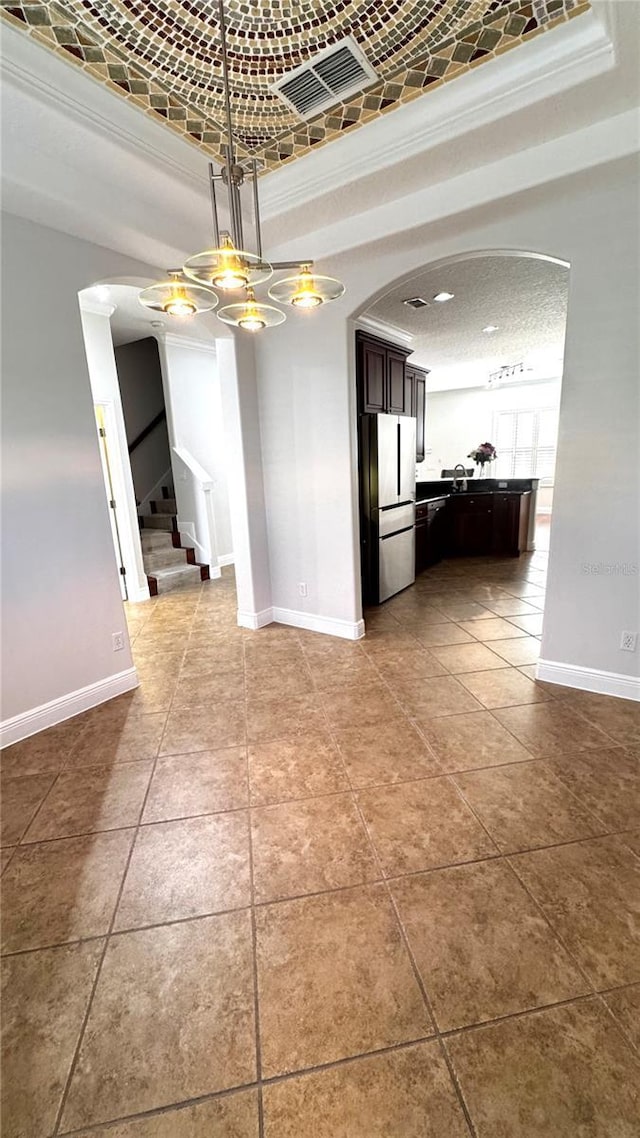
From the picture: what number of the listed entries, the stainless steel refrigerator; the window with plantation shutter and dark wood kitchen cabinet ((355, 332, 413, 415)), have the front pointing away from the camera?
0

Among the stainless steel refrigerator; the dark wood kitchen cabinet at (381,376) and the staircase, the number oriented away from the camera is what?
0

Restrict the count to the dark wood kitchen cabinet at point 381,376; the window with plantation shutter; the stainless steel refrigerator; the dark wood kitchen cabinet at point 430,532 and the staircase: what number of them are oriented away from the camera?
0

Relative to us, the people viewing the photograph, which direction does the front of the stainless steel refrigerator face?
facing the viewer and to the right of the viewer

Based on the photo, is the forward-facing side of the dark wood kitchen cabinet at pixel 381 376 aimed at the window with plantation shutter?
no

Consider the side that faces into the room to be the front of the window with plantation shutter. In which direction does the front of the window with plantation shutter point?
toward the camera

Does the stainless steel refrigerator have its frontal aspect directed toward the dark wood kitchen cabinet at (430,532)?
no

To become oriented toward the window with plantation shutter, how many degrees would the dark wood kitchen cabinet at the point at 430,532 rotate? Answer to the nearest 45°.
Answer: approximately 90° to its left

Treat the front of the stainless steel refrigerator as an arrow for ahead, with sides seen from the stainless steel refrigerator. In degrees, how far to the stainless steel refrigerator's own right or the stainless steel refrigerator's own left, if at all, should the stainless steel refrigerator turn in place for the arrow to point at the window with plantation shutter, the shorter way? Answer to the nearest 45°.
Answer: approximately 90° to the stainless steel refrigerator's own left

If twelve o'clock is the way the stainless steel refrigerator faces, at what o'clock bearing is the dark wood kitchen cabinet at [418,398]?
The dark wood kitchen cabinet is roughly at 8 o'clock from the stainless steel refrigerator.

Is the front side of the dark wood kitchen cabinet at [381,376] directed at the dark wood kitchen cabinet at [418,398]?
no

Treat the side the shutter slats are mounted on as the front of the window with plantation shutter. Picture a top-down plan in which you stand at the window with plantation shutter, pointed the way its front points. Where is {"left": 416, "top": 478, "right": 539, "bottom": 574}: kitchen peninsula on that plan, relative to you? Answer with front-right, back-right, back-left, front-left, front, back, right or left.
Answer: front

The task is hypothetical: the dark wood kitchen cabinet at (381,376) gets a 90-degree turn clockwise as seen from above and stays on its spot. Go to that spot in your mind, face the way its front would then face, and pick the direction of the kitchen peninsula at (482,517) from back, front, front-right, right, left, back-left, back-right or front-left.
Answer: back
